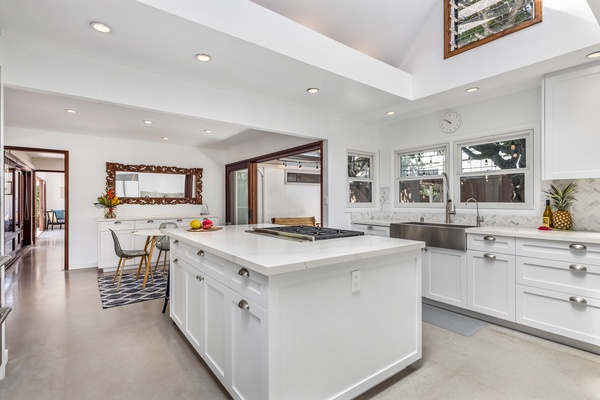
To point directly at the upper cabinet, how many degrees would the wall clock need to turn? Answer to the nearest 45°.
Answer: approximately 45° to its left

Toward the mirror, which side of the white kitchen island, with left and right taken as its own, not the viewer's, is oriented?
right

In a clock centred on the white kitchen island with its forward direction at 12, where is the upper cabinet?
The upper cabinet is roughly at 7 o'clock from the white kitchen island.

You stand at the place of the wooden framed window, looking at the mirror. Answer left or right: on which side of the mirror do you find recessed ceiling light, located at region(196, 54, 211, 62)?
left

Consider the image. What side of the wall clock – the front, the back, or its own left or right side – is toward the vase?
right

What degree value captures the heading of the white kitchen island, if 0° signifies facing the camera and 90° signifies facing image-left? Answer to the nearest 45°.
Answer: approximately 45°

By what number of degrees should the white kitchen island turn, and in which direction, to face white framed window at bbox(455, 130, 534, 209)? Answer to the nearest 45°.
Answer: approximately 180°
